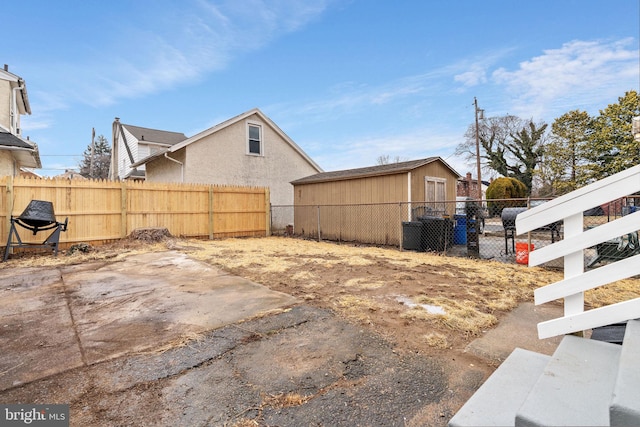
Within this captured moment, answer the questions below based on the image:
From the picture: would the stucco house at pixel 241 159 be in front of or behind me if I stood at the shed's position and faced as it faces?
behind

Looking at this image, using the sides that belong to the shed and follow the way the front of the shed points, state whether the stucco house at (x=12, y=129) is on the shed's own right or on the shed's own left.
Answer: on the shed's own right

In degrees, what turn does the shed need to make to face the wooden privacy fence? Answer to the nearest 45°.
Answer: approximately 135° to its right

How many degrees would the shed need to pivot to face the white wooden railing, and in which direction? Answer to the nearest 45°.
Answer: approximately 45° to its right

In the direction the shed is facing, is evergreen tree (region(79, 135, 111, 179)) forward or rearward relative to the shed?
rearward

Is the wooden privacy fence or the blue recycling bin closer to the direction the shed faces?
the blue recycling bin

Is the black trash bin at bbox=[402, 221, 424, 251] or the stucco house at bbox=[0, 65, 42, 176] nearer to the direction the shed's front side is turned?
the black trash bin

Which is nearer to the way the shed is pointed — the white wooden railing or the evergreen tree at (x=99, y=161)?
the white wooden railing

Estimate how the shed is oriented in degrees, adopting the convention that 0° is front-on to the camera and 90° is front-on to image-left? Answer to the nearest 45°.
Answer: approximately 315°

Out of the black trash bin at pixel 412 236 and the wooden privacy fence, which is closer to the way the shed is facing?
the black trash bin
